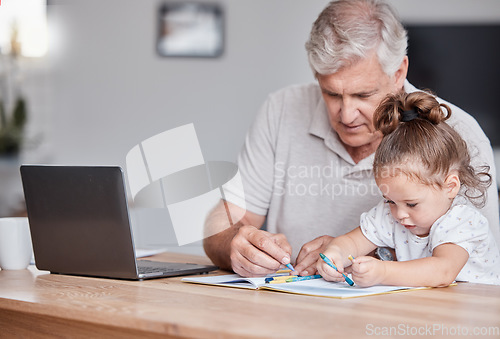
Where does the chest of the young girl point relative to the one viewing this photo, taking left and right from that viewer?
facing the viewer and to the left of the viewer

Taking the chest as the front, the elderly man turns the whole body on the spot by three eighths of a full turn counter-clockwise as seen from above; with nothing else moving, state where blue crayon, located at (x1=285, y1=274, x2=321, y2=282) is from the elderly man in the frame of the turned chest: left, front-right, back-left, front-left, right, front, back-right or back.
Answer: right

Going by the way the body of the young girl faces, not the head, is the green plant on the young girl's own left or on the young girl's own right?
on the young girl's own right

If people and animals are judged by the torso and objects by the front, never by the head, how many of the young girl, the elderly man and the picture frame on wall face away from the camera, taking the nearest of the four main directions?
0

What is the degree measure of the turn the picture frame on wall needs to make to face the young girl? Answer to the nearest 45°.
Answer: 0° — it already faces them

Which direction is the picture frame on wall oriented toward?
toward the camera

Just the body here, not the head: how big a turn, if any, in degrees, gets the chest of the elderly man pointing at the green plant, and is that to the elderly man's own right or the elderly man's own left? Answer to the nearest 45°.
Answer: approximately 90° to the elderly man's own right

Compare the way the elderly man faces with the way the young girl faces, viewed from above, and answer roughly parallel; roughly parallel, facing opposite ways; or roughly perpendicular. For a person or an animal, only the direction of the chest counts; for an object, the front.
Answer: roughly parallel

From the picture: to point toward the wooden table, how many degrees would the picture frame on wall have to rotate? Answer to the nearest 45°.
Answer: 0° — it already faces it

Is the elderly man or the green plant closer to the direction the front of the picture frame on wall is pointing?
the elderly man

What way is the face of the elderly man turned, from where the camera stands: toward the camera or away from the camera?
toward the camera

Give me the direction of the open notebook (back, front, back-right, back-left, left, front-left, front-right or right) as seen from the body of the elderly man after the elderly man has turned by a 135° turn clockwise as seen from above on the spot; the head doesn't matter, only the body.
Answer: back

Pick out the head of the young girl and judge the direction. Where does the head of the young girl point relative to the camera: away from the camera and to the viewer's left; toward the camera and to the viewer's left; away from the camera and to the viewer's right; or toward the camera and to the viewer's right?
toward the camera and to the viewer's left
